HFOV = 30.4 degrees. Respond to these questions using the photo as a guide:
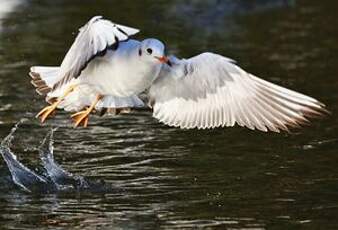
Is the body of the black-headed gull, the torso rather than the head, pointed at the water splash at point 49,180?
no

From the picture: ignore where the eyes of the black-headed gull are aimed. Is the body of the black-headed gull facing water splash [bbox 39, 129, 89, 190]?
no

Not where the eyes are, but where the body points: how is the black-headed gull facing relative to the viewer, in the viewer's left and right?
facing the viewer and to the right of the viewer

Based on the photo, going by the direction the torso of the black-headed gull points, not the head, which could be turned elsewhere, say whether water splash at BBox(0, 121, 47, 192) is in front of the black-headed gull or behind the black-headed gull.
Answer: behind
